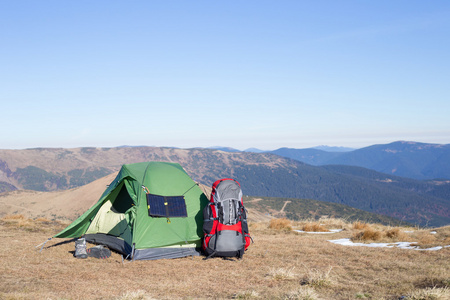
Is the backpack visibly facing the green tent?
no

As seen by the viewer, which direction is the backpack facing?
toward the camera
